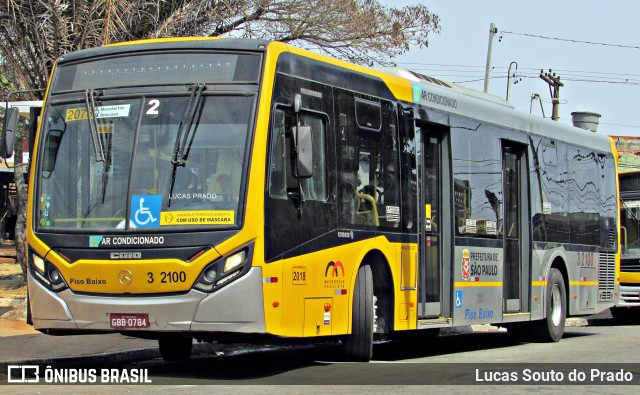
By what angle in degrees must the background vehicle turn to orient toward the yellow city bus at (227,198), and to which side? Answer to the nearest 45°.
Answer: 0° — it already faces it

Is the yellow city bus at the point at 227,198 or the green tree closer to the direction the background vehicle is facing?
the yellow city bus

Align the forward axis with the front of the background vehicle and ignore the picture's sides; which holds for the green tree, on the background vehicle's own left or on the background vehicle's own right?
on the background vehicle's own right

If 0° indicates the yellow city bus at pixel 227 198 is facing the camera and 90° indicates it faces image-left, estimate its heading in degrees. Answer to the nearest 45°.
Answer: approximately 45°

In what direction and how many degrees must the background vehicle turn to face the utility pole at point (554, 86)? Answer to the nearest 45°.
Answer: approximately 180°

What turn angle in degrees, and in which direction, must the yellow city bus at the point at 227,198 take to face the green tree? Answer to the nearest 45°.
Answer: approximately 135° to its right

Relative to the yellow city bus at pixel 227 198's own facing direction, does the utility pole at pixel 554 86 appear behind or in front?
behind

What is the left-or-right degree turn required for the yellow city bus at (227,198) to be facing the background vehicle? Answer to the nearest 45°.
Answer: approximately 180°
